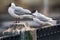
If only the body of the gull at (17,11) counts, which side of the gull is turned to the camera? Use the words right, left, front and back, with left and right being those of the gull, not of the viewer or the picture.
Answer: left
